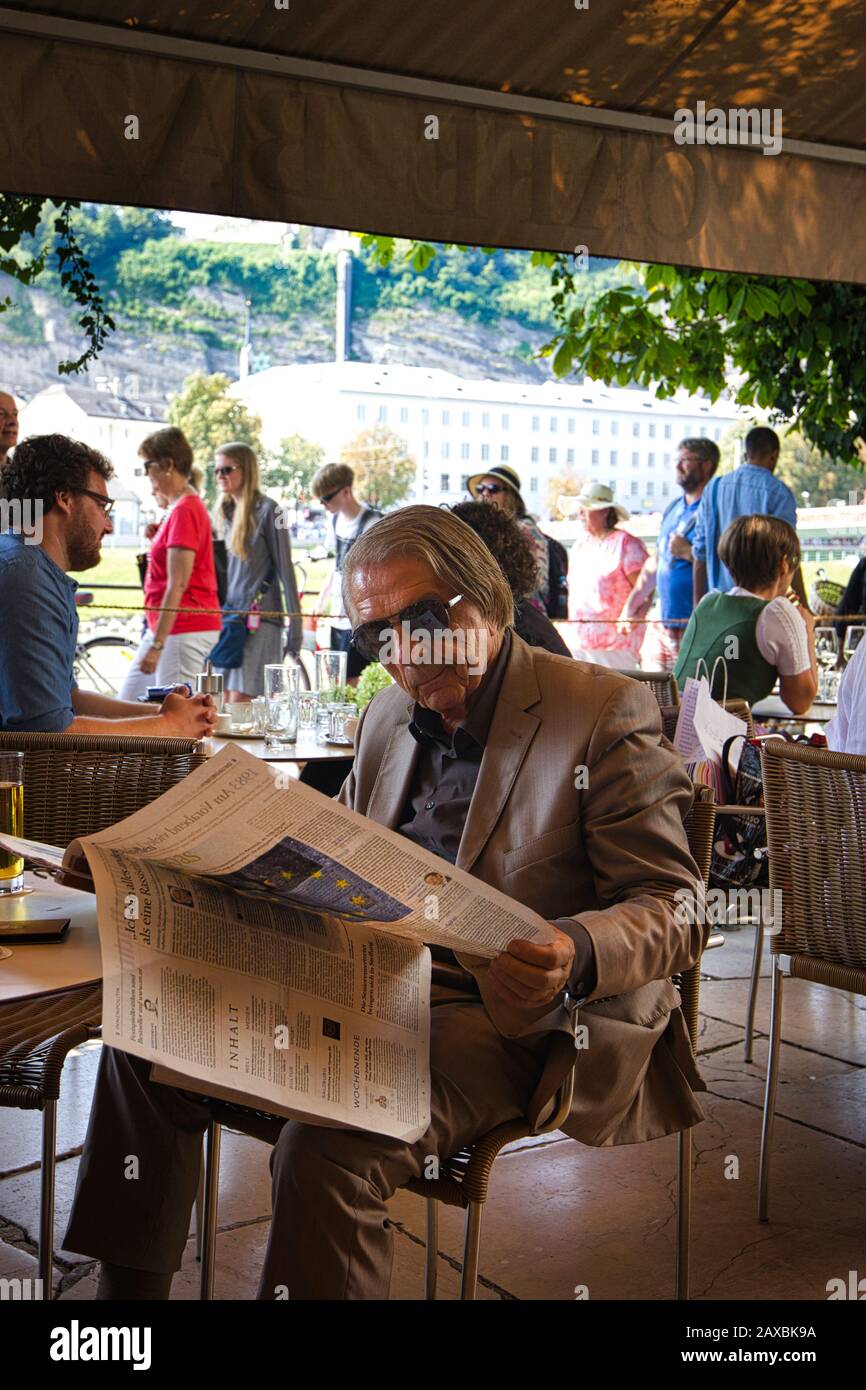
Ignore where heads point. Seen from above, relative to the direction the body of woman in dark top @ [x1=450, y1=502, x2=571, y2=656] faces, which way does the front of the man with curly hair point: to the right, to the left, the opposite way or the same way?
to the right

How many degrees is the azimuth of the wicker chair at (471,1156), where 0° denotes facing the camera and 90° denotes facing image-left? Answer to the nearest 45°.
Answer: approximately 45°

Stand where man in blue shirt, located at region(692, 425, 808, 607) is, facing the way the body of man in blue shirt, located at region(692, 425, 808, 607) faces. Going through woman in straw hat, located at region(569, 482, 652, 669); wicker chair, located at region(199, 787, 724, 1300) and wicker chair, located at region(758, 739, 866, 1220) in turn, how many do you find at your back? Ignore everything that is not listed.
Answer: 2

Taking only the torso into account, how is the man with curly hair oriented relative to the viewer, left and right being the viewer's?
facing to the right of the viewer

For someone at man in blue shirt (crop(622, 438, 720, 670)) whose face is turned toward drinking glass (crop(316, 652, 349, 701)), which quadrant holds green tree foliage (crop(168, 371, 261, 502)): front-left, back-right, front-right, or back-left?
back-right

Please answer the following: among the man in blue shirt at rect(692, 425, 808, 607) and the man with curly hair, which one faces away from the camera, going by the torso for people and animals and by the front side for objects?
the man in blue shirt

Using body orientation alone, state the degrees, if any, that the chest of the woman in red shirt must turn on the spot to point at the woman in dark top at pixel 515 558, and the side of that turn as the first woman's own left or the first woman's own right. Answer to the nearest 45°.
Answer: approximately 90° to the first woman's own left

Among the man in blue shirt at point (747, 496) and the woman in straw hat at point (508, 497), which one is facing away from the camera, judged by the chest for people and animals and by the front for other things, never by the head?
the man in blue shirt

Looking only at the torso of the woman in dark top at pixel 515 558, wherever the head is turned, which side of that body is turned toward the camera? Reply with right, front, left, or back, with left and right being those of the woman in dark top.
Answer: back

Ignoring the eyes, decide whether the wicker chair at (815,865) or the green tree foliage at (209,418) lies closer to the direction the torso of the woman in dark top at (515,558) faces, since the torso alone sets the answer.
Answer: the green tree foliage

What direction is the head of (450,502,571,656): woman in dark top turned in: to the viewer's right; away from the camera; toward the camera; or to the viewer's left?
away from the camera

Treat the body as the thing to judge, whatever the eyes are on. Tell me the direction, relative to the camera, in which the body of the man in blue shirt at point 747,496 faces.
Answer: away from the camera

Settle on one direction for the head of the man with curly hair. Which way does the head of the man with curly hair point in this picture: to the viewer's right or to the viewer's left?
to the viewer's right
